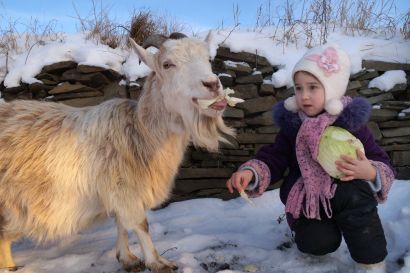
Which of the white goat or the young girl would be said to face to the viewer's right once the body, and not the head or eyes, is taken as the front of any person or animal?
the white goat

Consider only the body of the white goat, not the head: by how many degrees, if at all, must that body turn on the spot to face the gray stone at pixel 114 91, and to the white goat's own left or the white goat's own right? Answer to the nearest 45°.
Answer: approximately 90° to the white goat's own left

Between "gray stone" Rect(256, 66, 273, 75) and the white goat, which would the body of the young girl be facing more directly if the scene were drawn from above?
the white goat

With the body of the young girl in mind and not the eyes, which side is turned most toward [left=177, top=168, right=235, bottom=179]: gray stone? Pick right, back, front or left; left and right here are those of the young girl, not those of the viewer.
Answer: right

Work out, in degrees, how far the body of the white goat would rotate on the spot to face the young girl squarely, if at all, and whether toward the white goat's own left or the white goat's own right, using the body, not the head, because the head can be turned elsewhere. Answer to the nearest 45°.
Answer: approximately 45° to the white goat's own right

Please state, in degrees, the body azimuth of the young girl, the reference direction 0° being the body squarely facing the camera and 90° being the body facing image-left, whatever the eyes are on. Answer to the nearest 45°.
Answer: approximately 45°

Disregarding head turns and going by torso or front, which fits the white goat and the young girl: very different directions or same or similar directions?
very different directions

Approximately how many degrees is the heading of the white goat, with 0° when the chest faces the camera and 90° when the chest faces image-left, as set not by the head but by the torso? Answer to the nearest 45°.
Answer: approximately 270°

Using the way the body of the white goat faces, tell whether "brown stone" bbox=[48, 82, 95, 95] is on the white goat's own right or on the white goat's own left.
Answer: on the white goat's own left

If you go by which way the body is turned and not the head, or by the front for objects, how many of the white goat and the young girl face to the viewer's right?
1

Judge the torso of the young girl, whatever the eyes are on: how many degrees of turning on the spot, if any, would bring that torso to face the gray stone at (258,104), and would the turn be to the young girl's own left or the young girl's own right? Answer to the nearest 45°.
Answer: approximately 135° to the young girl's own right

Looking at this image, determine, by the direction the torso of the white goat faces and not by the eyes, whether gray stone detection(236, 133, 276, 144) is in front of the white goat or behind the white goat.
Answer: in front

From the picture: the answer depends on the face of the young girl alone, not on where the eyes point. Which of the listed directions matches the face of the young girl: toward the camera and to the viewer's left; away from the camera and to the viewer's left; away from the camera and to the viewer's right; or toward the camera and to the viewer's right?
toward the camera and to the viewer's left

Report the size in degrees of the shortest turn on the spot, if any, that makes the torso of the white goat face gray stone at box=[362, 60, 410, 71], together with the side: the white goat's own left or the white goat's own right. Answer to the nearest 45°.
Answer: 0° — it already faces it
